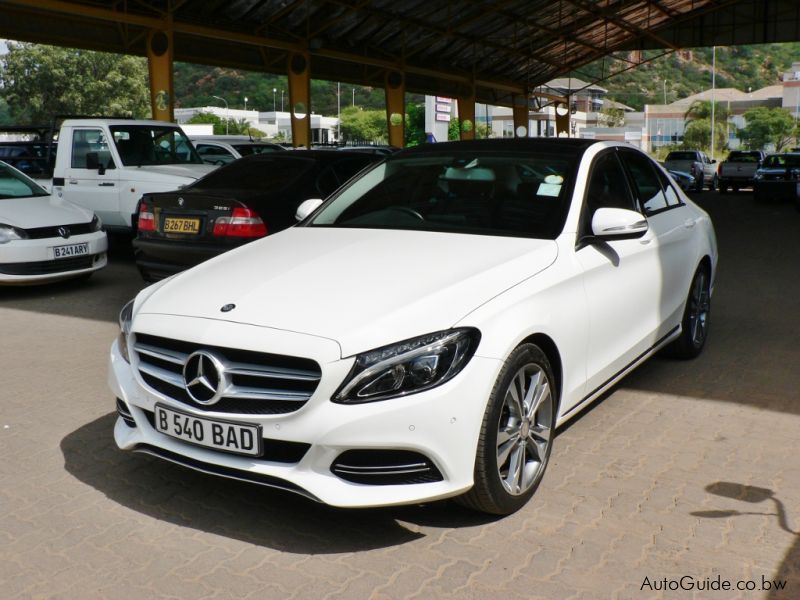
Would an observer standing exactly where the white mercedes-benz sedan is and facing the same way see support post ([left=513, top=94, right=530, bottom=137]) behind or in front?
behind

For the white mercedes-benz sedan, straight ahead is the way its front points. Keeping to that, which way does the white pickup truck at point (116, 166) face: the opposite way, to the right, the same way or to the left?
to the left

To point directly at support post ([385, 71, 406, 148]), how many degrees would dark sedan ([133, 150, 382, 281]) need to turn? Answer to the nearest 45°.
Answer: approximately 45° to its left

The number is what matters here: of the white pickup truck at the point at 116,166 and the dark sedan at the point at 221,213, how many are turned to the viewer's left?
0

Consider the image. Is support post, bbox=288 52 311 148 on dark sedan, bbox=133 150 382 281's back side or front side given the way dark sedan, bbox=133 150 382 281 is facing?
on the front side

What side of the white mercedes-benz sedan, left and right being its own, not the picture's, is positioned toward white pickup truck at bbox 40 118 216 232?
right

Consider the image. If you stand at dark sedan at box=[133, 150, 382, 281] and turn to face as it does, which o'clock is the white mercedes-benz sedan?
The white mercedes-benz sedan is roughly at 4 o'clock from the dark sedan.

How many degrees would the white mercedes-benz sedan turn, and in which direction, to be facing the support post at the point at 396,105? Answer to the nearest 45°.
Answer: approximately 135° to its right

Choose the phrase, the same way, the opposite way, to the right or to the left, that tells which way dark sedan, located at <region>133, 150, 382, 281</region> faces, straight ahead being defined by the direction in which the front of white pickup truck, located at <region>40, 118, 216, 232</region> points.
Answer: to the left

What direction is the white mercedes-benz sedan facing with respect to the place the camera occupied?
facing the viewer and to the left of the viewer

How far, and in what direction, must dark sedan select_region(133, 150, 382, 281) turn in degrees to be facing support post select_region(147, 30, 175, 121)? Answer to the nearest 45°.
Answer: approximately 45° to its left

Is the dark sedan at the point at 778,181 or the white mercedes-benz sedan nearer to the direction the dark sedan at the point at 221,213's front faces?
the dark sedan

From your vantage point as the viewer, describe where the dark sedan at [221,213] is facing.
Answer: facing away from the viewer and to the right of the viewer

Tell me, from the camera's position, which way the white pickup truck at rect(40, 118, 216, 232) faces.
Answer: facing the viewer and to the right of the viewer

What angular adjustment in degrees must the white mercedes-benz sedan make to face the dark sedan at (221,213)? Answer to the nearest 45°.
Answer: approximately 135° to its right

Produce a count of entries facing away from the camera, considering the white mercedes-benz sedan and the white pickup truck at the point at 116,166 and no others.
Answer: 0

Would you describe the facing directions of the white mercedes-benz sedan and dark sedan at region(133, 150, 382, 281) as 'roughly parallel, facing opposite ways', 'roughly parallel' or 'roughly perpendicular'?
roughly parallel, facing opposite ways

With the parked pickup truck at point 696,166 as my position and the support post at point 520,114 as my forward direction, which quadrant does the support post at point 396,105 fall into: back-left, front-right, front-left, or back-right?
front-left

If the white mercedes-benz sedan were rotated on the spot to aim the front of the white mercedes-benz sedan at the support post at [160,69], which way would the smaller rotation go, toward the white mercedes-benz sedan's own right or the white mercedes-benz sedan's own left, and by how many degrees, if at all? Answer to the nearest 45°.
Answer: approximately 135° to the white mercedes-benz sedan's own right
